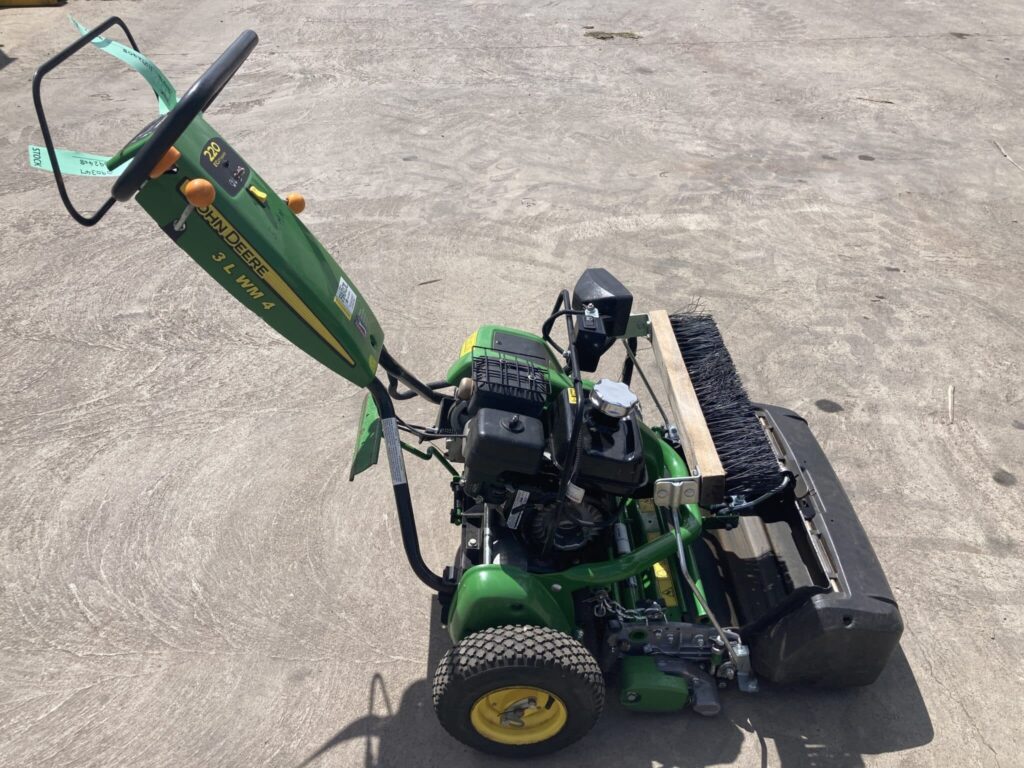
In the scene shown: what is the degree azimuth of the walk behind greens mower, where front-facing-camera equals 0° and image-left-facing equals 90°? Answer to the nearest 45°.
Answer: approximately 270°
